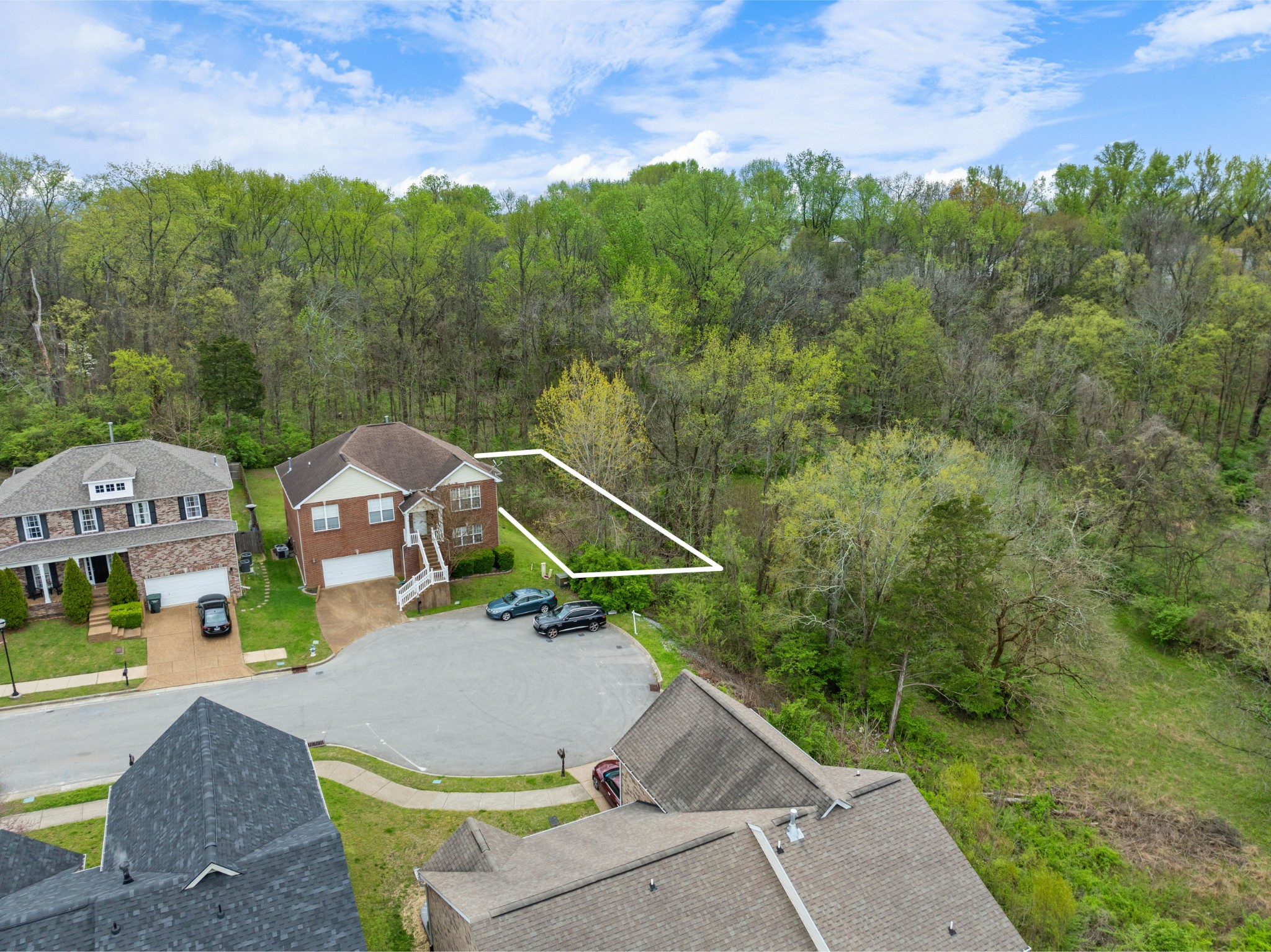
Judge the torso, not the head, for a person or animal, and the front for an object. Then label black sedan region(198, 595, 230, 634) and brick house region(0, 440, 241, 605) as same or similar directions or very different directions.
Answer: very different directions

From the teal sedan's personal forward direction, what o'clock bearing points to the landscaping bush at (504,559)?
The landscaping bush is roughly at 4 o'clock from the teal sedan.

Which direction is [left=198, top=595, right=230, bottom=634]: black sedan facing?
away from the camera

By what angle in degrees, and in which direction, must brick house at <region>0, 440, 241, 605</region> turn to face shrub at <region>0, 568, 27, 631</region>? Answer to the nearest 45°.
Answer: approximately 45° to its right

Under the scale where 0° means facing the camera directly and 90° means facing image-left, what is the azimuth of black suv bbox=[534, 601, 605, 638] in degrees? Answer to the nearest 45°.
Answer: approximately 45°

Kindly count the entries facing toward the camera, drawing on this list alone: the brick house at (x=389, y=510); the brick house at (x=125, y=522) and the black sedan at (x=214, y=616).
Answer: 2

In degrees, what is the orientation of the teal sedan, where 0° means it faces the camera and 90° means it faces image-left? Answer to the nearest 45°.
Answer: approximately 45°
